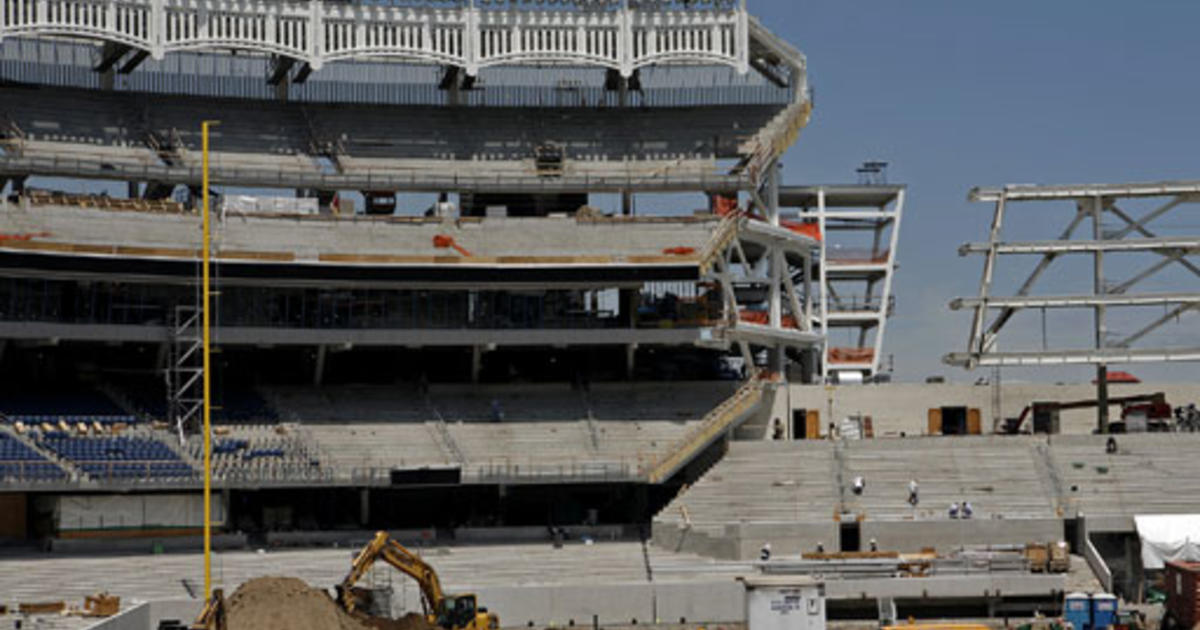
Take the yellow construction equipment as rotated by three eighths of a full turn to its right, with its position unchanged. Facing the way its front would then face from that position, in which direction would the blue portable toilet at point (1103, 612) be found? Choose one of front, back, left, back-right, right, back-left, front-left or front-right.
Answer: front-right

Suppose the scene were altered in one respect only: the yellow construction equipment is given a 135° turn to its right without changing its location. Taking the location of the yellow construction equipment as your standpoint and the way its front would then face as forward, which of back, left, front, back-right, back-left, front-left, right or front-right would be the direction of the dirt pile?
back

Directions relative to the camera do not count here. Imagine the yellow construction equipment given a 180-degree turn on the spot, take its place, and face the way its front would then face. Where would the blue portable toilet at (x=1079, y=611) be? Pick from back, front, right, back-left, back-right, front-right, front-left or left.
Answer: front

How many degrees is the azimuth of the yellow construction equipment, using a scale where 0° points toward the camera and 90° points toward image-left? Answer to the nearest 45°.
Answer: approximately 90°

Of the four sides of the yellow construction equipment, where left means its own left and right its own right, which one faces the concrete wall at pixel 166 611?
front
